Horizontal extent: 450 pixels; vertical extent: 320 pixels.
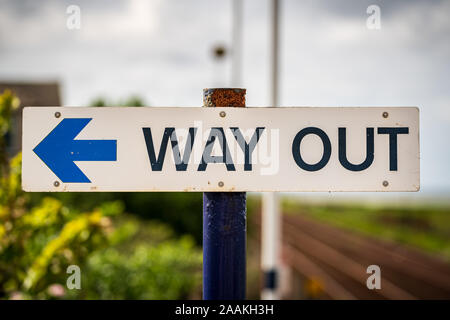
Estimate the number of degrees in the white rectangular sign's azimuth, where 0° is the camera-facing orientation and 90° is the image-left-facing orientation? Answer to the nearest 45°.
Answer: approximately 0°

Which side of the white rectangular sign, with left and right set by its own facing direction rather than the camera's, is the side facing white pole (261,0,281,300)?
back
